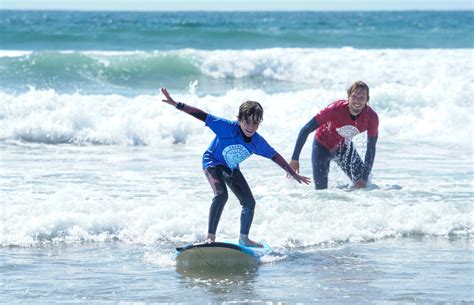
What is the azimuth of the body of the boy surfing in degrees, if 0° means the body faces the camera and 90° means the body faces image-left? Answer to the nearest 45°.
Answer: approximately 315°
